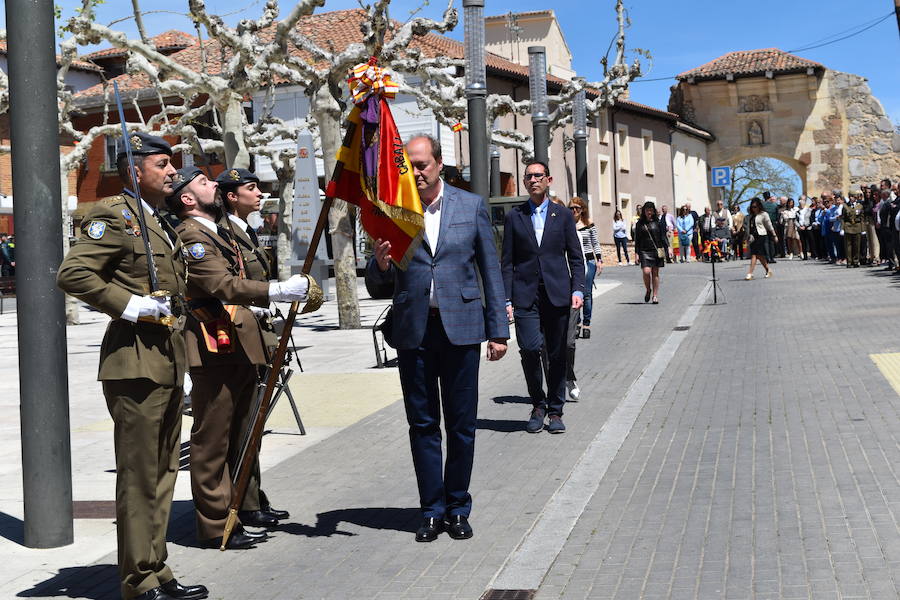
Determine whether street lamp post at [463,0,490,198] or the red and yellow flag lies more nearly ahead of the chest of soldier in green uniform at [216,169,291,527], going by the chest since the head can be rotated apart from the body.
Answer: the red and yellow flag

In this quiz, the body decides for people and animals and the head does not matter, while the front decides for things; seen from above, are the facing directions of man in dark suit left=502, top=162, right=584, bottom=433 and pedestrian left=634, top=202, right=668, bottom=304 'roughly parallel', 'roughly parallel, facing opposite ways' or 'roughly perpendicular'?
roughly parallel

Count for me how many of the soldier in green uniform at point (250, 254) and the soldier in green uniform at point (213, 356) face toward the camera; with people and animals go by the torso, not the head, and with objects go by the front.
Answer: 0

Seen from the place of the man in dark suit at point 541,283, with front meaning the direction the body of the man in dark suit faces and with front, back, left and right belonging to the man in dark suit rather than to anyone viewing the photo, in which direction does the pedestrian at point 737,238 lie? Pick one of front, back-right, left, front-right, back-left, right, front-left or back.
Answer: back

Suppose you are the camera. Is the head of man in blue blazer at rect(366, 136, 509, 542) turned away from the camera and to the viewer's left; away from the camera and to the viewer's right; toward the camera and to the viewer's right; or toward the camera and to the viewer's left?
toward the camera and to the viewer's left

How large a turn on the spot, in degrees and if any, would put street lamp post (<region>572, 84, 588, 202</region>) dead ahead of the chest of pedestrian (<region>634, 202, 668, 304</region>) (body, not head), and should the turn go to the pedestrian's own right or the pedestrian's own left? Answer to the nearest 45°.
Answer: approximately 180°

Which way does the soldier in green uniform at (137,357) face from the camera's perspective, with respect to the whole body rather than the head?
to the viewer's right

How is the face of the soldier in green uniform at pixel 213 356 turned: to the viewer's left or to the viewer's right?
to the viewer's right

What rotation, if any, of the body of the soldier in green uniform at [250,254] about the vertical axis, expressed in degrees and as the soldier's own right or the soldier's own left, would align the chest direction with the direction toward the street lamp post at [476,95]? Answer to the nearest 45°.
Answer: approximately 90° to the soldier's own left

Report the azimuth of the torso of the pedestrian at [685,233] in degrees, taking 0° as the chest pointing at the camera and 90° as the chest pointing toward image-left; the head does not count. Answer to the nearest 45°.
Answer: approximately 0°

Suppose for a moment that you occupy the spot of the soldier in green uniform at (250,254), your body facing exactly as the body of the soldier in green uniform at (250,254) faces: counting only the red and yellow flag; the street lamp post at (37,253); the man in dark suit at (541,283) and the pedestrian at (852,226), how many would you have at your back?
1

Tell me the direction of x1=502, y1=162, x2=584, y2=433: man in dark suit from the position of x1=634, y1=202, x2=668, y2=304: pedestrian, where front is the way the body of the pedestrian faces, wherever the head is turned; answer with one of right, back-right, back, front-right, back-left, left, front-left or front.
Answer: front

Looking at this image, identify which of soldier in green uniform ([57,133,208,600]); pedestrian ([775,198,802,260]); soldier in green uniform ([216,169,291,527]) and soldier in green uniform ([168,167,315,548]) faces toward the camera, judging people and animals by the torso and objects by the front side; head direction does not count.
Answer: the pedestrian

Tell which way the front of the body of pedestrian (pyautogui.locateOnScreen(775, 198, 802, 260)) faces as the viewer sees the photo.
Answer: toward the camera

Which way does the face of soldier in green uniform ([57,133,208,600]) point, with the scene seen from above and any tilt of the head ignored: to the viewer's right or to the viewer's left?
to the viewer's right

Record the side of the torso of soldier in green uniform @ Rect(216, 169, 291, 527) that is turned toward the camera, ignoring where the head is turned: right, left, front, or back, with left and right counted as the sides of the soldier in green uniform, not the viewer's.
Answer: right

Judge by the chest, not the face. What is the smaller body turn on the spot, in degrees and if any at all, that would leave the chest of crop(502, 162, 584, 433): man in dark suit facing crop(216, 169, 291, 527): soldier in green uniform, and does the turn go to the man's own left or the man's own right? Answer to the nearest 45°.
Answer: approximately 45° to the man's own right

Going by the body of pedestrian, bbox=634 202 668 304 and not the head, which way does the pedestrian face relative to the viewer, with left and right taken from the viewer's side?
facing the viewer

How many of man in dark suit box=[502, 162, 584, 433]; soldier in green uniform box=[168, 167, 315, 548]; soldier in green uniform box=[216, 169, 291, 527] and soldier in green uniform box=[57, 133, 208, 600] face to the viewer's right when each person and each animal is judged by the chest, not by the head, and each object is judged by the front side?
3

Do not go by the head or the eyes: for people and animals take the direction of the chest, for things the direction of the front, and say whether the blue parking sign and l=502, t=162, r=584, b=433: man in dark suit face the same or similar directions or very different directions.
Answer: same or similar directions
